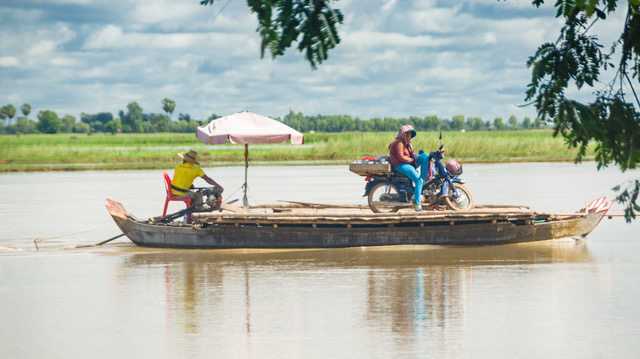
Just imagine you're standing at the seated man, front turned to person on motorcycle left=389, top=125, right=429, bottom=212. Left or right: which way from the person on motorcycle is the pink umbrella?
left

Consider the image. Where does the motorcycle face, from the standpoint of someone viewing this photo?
facing to the right of the viewer

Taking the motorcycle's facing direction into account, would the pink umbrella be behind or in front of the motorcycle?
behind

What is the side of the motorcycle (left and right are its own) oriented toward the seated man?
back

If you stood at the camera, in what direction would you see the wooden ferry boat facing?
facing to the right of the viewer
